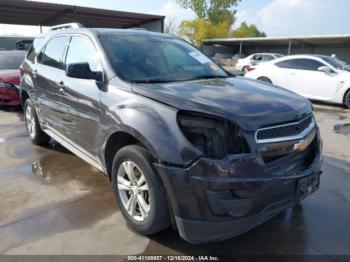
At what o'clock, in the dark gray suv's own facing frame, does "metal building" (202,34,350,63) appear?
The metal building is roughly at 8 o'clock from the dark gray suv.

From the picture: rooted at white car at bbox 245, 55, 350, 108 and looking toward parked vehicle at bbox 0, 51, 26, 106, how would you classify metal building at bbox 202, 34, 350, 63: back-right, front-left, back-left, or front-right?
back-right

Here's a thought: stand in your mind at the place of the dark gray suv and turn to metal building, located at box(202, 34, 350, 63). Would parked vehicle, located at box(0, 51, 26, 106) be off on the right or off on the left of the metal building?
left

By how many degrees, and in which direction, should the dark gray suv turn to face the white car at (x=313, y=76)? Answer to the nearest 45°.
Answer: approximately 90° to its left

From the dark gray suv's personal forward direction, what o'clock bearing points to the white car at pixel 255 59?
The white car is roughly at 8 o'clock from the dark gray suv.

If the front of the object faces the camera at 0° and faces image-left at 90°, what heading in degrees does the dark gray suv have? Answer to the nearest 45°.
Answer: approximately 315°

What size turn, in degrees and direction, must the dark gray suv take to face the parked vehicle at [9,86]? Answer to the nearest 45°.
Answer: approximately 180°
